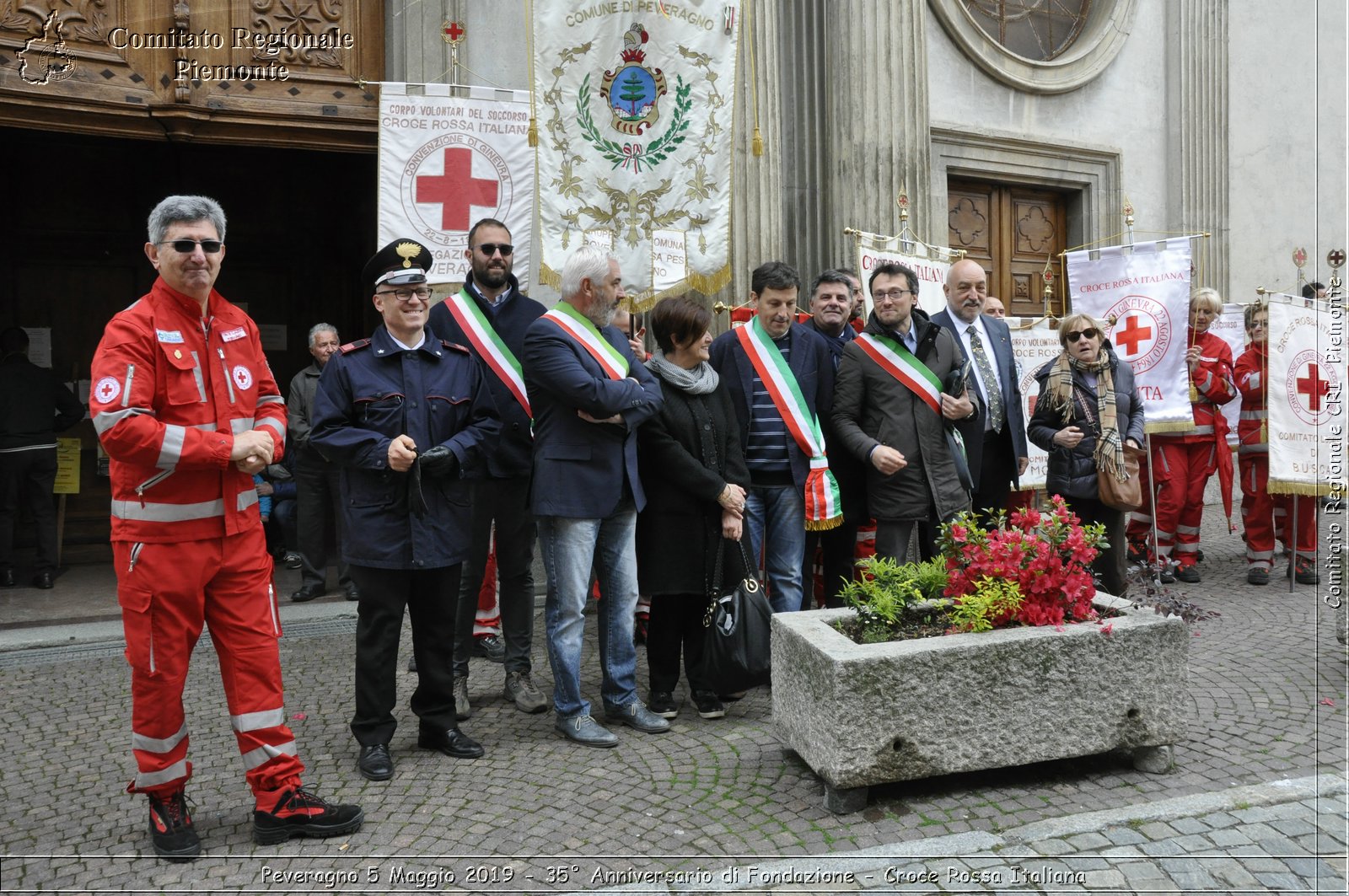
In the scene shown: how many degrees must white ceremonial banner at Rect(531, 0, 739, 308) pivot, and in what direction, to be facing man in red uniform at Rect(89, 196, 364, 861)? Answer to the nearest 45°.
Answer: approximately 45° to its right

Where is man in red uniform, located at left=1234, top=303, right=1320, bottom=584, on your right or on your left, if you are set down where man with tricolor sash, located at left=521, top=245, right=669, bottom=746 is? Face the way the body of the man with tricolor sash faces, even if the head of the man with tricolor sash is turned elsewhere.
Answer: on your left

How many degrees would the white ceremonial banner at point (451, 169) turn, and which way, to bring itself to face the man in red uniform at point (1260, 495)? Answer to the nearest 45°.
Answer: approximately 90° to its left

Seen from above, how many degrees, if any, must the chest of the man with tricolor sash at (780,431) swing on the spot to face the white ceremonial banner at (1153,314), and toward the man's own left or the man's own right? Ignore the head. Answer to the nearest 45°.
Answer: approximately 135° to the man's own left

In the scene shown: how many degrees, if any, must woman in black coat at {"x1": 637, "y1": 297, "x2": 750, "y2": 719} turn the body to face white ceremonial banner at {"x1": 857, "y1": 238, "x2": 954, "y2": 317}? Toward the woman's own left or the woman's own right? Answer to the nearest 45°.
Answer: approximately 90° to the woman's own left

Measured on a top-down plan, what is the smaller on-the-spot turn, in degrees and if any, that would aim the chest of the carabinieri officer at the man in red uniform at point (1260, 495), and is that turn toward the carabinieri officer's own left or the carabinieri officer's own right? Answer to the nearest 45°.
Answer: approximately 90° to the carabinieri officer's own left

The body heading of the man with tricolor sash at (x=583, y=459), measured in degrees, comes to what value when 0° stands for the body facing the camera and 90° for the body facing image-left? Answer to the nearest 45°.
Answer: approximately 315°

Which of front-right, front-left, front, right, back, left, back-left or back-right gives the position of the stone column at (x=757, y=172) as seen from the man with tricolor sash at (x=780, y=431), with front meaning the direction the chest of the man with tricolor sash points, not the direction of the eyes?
back

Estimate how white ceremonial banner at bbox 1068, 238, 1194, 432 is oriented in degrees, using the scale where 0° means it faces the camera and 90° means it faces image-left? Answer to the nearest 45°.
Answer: approximately 0°

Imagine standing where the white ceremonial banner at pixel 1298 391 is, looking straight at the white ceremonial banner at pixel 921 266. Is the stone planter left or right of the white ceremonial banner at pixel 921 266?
left

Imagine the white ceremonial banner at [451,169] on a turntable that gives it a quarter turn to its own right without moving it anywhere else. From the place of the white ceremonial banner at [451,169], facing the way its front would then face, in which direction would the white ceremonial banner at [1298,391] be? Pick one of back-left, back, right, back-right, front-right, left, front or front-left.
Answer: back

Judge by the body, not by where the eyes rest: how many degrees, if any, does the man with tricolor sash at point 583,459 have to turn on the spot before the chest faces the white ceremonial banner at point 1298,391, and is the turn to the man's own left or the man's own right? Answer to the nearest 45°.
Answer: approximately 90° to the man's own left

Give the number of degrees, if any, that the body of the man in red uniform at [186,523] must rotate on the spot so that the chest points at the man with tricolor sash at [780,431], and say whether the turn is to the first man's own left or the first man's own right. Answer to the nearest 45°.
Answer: approximately 45° to the first man's own left

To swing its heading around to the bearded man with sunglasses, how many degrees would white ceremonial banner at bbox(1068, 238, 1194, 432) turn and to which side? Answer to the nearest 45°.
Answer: approximately 45° to its right
